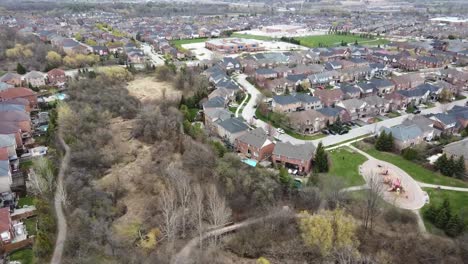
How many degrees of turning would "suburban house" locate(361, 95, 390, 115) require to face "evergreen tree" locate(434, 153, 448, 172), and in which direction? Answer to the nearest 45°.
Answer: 0° — it already faces it

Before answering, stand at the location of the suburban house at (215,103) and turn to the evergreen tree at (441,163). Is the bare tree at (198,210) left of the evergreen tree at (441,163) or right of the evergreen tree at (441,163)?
right

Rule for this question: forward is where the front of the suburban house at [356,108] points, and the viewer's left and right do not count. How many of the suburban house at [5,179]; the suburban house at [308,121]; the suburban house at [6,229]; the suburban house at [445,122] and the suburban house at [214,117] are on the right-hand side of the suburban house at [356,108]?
4

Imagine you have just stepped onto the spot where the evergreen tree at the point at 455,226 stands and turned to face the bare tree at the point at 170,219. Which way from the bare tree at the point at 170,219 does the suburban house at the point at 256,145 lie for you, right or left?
right

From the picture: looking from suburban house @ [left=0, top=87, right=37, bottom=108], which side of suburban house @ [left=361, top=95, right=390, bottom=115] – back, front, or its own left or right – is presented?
right

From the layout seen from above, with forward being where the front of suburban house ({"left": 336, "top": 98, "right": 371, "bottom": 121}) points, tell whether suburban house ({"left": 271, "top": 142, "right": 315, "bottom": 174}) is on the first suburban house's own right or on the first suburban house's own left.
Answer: on the first suburban house's own right

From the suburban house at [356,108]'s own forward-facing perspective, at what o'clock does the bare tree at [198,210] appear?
The bare tree is roughly at 2 o'clock from the suburban house.

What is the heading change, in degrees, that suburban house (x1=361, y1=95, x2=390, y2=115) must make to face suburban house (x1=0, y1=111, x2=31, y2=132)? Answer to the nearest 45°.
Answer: approximately 90° to its right
